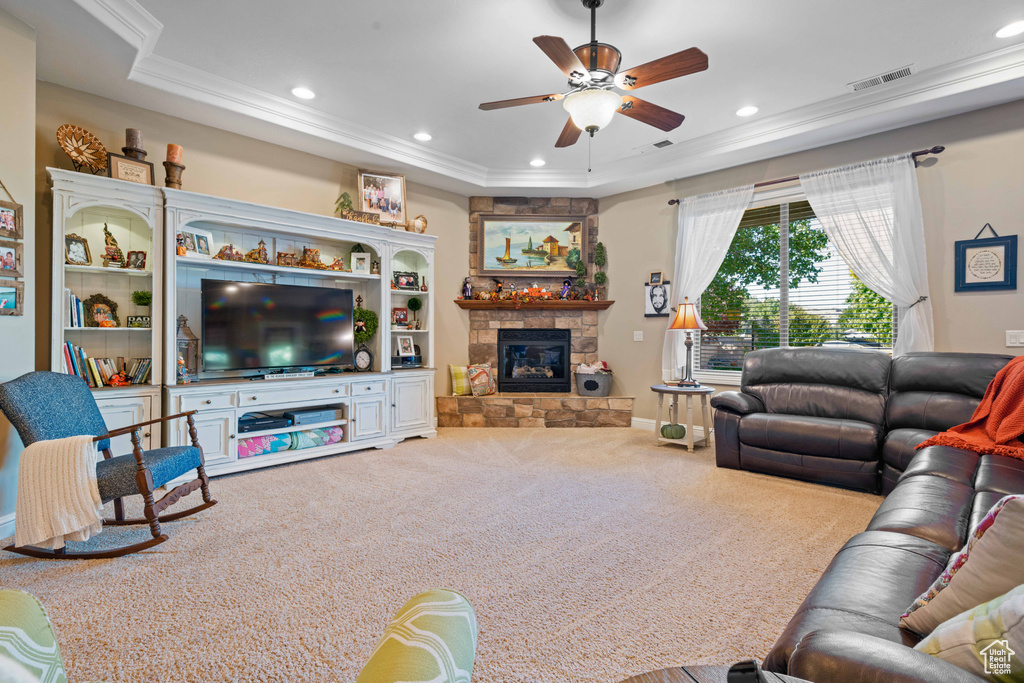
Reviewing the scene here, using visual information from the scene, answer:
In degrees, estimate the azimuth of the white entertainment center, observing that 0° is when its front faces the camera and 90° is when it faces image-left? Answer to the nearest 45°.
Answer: approximately 315°

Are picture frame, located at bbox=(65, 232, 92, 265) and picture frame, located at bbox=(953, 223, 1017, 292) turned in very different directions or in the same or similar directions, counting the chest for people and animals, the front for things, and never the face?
very different directions

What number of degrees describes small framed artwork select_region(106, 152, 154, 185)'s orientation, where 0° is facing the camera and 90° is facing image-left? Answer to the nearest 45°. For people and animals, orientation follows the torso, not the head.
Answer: approximately 315°

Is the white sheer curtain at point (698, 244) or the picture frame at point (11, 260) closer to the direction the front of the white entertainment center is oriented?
the white sheer curtain

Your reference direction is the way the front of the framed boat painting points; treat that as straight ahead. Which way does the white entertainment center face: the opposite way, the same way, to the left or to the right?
to the left

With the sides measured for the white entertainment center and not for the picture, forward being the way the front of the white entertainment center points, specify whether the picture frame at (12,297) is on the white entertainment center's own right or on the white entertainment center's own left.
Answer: on the white entertainment center's own right
